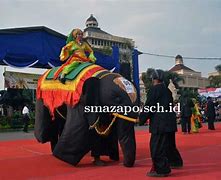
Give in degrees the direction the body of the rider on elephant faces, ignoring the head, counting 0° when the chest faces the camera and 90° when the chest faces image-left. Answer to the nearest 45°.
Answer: approximately 315°

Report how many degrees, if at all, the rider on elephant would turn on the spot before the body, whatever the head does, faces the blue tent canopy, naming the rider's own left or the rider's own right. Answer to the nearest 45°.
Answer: approximately 135° to the rider's own left

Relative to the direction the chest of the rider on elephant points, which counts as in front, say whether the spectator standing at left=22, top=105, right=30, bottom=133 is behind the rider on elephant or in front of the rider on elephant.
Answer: behind
